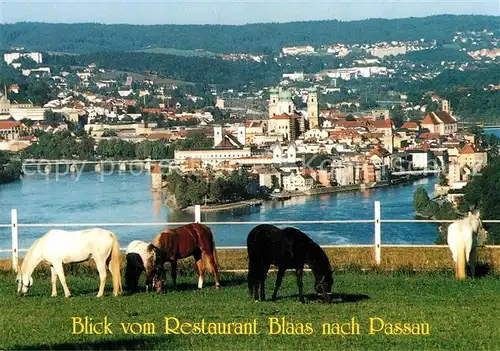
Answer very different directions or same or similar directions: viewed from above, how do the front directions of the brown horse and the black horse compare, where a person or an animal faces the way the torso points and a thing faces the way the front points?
very different directions

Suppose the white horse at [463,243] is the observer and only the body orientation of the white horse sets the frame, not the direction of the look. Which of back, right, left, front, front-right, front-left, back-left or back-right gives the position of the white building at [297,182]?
front-left

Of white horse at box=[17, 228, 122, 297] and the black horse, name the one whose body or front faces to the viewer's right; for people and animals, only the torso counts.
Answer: the black horse

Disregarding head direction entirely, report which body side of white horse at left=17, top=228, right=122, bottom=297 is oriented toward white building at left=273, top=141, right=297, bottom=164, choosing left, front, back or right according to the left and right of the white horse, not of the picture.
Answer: right

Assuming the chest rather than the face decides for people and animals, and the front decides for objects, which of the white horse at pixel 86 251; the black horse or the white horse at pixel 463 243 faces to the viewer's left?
the white horse at pixel 86 251

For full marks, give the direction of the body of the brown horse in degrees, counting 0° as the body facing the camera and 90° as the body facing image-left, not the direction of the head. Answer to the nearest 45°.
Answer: approximately 90°

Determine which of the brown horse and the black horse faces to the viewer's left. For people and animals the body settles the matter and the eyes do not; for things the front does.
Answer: the brown horse

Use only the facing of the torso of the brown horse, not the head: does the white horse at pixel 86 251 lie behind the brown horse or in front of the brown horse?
in front

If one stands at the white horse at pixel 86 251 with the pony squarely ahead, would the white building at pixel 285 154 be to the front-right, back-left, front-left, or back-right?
front-left

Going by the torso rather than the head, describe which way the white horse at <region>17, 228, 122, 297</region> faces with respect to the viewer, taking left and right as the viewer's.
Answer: facing to the left of the viewer

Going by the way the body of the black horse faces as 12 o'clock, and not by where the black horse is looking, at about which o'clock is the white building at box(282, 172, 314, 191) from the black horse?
The white building is roughly at 9 o'clock from the black horse.

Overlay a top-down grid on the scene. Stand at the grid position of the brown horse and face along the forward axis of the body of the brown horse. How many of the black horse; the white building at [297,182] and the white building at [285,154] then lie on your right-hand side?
2

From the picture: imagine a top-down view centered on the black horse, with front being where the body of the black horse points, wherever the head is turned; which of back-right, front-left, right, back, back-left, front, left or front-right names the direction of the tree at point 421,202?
left

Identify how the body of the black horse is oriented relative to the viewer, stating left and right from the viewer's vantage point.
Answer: facing to the right of the viewer
